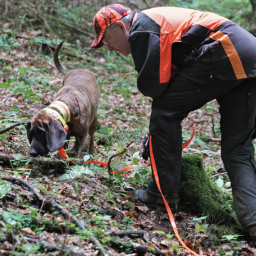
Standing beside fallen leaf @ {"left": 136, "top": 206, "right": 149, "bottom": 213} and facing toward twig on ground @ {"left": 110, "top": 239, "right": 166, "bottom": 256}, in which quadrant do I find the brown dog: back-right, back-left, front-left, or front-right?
back-right

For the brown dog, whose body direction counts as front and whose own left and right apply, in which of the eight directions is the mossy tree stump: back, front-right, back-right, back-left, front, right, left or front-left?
left

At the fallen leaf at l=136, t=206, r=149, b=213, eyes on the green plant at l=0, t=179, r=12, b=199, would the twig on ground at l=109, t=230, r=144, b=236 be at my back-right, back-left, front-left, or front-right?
front-left

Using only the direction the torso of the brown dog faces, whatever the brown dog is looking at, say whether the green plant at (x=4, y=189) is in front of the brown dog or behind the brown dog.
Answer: in front

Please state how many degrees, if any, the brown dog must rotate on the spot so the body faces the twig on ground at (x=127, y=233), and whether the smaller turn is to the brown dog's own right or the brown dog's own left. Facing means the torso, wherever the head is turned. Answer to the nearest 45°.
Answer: approximately 45° to the brown dog's own left

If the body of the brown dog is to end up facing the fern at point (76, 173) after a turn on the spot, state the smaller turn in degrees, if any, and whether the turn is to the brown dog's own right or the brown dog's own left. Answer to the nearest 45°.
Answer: approximately 45° to the brown dog's own left

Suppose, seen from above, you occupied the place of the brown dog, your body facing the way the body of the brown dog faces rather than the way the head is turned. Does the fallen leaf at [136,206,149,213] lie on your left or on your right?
on your left

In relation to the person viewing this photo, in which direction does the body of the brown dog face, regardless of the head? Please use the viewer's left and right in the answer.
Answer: facing the viewer and to the left of the viewer

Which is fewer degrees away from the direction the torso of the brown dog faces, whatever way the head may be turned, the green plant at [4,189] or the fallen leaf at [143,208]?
the green plant

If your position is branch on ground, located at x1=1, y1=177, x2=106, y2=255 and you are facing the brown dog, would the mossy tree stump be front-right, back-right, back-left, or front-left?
front-right

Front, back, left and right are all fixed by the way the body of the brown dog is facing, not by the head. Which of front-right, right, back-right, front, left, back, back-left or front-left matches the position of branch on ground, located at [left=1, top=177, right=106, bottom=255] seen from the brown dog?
front-left

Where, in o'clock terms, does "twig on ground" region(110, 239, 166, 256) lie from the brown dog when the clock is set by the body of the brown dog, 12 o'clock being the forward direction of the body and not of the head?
The twig on ground is roughly at 10 o'clock from the brown dog.
